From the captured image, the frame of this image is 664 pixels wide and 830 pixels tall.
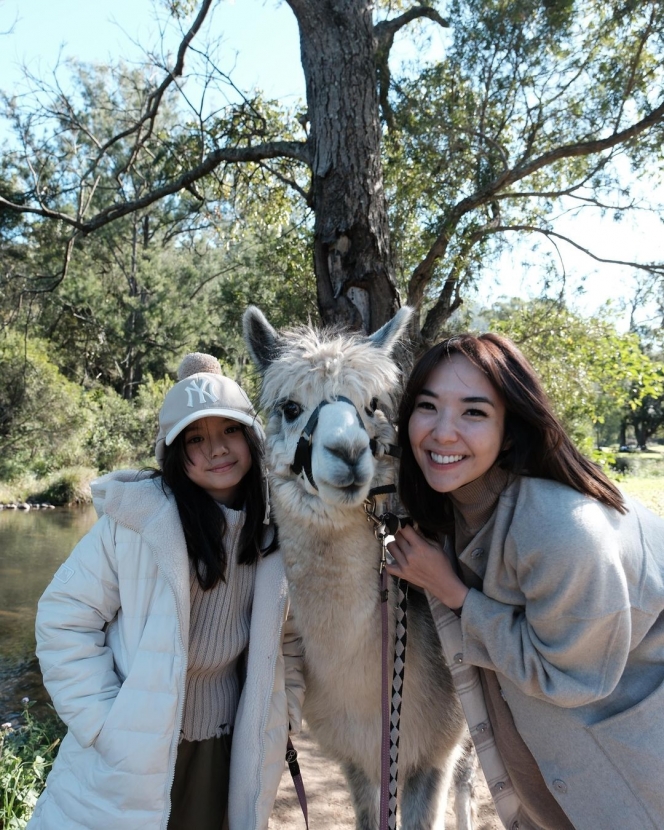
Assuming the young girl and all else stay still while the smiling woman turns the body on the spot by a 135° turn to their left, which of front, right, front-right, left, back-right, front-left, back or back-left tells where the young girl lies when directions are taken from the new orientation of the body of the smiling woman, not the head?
back

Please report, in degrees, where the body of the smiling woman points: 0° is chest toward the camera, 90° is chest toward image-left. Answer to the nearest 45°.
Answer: approximately 45°

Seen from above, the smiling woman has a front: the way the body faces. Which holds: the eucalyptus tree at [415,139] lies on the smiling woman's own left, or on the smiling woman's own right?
on the smiling woman's own right
